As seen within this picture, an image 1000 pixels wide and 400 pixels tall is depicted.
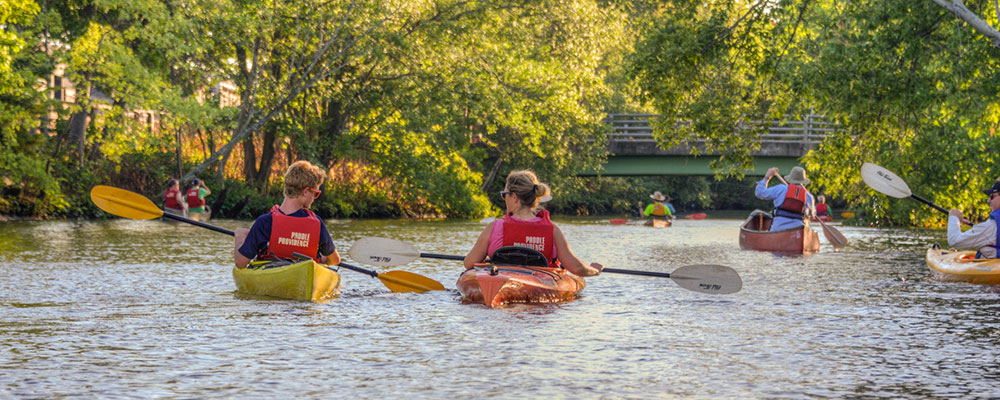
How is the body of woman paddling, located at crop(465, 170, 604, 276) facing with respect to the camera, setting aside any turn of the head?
away from the camera

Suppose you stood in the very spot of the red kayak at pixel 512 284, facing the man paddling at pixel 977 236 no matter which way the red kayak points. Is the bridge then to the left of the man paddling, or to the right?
left

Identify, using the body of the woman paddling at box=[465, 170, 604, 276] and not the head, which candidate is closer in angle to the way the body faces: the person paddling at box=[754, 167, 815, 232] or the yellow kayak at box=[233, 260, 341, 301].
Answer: the person paddling

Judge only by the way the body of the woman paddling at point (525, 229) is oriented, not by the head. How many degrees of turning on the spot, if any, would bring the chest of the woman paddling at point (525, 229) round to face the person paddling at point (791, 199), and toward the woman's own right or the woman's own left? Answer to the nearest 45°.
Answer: approximately 45° to the woman's own right

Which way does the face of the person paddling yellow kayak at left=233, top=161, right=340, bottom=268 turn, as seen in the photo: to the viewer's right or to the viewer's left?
to the viewer's right

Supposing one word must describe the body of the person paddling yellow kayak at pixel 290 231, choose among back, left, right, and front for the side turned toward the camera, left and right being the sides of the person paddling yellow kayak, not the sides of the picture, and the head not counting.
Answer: back

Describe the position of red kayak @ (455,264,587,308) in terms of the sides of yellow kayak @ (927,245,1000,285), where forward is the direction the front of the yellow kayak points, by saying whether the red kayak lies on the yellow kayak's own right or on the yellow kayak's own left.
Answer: on the yellow kayak's own left

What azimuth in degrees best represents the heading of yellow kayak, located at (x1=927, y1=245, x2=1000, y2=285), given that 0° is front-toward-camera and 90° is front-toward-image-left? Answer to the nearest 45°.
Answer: approximately 90°

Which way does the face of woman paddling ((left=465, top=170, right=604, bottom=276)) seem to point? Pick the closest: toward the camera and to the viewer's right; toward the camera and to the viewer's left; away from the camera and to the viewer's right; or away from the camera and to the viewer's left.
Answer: away from the camera and to the viewer's left

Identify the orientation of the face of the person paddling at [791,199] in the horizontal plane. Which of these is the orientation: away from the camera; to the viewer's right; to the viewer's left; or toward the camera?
away from the camera

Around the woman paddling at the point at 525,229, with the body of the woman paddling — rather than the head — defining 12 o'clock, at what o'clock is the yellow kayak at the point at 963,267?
The yellow kayak is roughly at 2 o'clock from the woman paddling.
